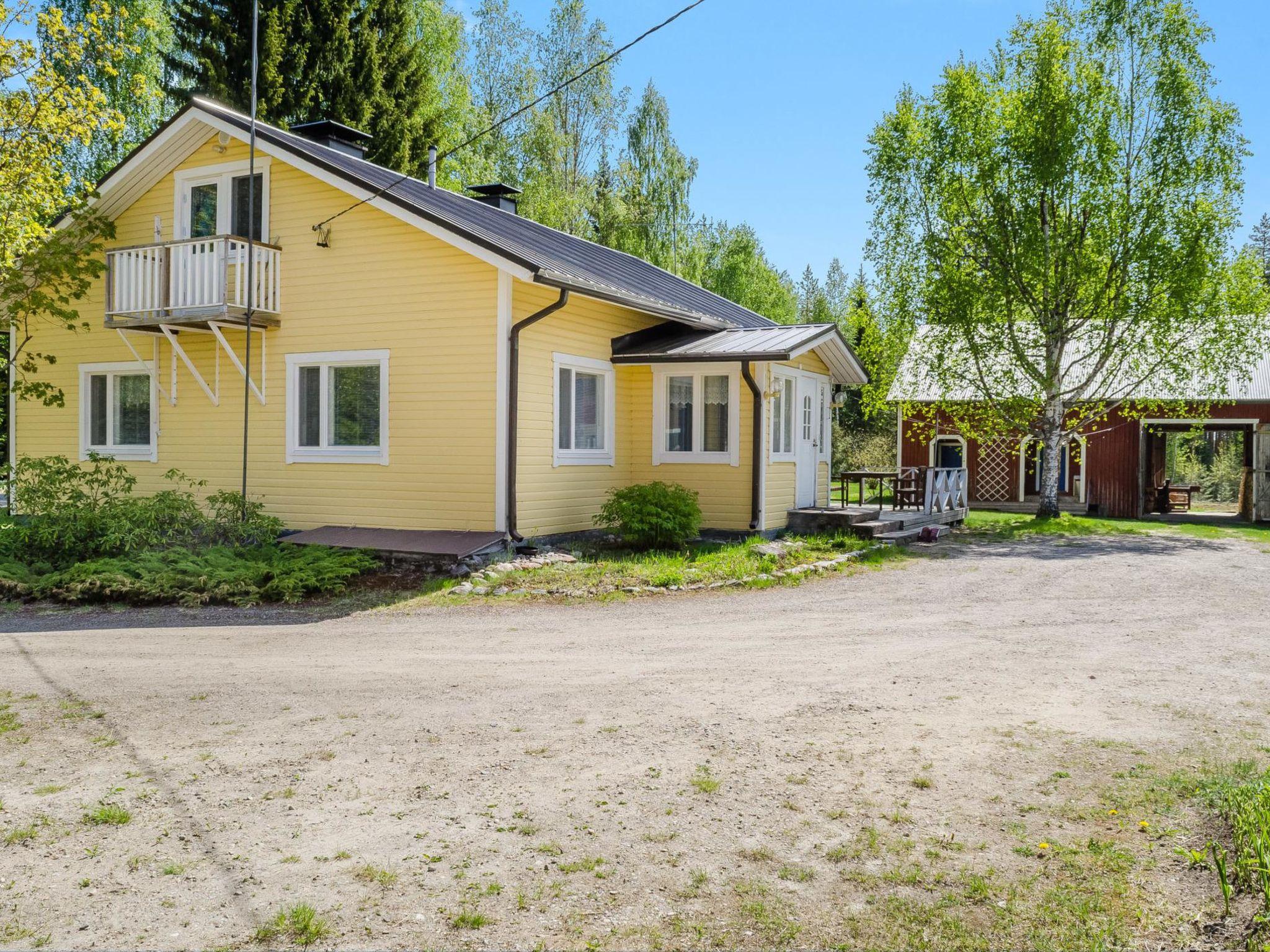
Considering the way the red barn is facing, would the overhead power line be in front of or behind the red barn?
in front

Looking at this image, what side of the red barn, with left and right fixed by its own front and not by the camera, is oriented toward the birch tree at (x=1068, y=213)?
front

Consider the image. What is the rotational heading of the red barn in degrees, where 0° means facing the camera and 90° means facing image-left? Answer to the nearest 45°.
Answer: approximately 0°

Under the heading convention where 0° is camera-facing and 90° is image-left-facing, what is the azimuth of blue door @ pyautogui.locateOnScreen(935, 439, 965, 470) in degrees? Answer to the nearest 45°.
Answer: approximately 0°

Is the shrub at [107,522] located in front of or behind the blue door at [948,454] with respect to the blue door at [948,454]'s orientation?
in front

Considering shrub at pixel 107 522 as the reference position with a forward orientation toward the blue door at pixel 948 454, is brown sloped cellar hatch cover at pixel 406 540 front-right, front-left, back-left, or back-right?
front-right

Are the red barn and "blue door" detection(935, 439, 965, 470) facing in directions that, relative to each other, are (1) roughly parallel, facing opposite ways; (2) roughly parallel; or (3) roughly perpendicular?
roughly parallel

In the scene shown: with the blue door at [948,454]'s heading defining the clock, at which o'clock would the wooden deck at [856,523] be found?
The wooden deck is roughly at 12 o'clock from the blue door.

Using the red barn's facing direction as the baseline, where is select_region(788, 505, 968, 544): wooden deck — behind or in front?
in front

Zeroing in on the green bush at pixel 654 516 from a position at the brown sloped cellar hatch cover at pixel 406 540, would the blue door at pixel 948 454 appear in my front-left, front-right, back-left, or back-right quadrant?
front-left
